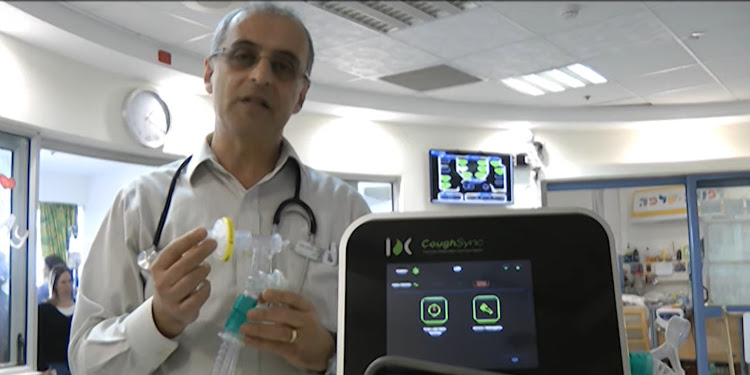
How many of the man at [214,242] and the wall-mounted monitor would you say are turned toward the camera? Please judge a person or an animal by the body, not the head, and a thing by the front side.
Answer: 2

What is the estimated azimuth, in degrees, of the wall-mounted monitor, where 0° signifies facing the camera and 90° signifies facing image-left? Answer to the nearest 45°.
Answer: approximately 0°

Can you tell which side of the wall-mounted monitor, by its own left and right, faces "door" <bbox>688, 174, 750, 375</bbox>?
left

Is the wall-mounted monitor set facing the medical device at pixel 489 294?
yes

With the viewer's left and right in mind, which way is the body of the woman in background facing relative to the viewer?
facing the viewer and to the right of the viewer

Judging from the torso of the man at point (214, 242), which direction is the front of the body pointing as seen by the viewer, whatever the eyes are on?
toward the camera

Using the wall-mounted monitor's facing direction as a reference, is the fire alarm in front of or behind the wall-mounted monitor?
in front
